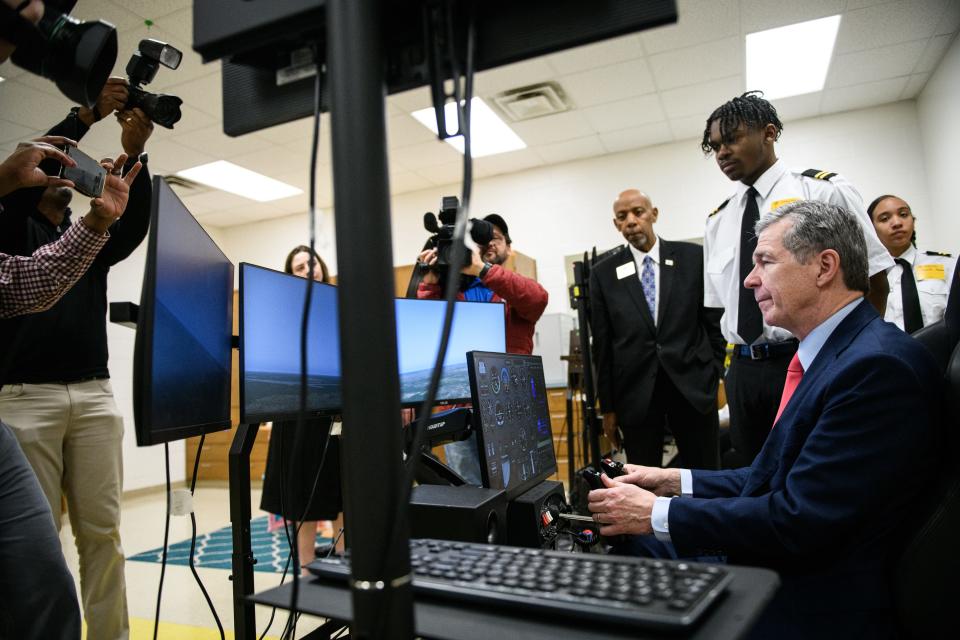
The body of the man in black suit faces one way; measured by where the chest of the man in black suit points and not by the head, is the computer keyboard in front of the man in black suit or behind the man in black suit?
in front

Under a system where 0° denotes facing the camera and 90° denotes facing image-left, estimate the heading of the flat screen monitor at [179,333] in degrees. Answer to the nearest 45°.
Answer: approximately 270°

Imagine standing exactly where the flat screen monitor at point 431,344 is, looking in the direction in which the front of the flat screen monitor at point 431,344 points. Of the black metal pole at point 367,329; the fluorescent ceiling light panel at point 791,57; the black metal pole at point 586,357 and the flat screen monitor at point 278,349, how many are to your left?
2

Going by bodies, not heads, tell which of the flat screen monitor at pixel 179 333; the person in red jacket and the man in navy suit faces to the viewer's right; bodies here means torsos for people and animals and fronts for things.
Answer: the flat screen monitor

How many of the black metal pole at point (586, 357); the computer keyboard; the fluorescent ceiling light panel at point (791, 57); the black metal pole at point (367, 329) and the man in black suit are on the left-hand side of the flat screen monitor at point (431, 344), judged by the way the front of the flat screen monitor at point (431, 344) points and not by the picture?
3

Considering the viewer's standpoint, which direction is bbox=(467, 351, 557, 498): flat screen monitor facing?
facing the viewer and to the right of the viewer

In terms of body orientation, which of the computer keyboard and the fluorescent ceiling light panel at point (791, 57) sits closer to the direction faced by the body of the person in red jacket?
the computer keyboard

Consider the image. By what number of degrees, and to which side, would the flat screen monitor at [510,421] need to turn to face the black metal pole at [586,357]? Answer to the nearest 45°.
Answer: approximately 135° to its left

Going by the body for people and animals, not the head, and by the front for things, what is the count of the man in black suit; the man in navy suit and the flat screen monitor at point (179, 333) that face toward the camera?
1

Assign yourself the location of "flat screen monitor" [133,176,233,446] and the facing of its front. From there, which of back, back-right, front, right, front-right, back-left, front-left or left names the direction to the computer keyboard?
front-right

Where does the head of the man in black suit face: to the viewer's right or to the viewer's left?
to the viewer's left

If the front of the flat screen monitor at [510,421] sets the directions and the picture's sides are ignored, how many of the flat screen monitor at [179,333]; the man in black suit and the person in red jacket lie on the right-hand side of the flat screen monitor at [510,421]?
1
